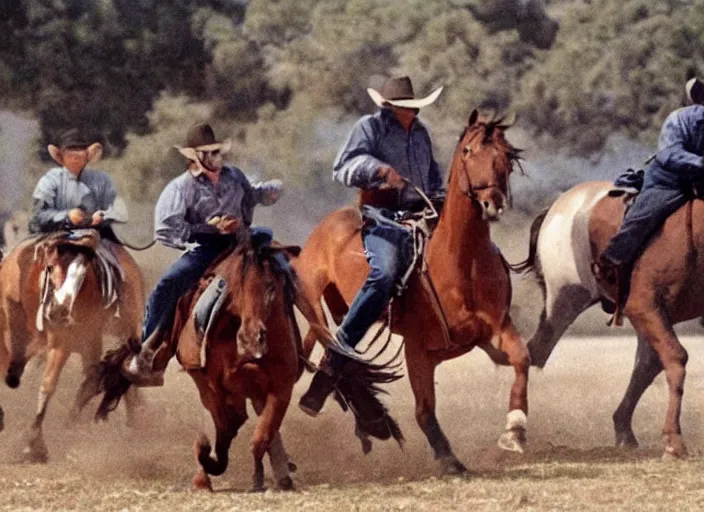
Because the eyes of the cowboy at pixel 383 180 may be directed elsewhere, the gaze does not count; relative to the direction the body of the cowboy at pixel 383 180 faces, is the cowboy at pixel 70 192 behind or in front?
behind

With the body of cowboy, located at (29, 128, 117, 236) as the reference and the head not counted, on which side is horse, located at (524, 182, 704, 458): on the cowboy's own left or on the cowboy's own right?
on the cowboy's own left

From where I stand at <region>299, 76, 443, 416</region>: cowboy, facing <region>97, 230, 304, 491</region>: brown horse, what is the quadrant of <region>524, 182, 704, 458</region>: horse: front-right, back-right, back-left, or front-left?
back-left

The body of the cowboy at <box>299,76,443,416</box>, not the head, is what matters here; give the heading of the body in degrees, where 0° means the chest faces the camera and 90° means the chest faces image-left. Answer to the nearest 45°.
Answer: approximately 315°

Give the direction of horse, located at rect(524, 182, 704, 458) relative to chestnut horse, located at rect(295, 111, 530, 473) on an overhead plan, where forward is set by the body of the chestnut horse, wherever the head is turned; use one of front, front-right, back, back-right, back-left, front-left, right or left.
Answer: left

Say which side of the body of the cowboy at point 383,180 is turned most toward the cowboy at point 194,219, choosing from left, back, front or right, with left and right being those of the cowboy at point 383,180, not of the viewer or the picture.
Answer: right

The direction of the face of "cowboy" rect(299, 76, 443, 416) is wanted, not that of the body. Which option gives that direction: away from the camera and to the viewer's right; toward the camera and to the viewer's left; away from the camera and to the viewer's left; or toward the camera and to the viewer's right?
toward the camera and to the viewer's right

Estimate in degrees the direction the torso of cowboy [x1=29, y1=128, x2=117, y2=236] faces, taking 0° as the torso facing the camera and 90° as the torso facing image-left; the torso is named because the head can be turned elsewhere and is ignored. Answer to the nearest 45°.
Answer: approximately 0°

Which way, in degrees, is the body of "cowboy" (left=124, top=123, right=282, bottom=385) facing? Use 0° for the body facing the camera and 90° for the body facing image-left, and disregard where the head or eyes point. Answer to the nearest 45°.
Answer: approximately 315°

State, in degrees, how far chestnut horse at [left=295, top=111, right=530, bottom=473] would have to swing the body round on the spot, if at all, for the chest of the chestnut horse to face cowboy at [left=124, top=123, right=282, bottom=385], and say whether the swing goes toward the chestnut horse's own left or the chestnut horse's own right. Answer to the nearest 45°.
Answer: approximately 135° to the chestnut horse's own right

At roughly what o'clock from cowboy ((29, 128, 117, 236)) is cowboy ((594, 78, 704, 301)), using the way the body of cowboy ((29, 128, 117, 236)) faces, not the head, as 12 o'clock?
cowboy ((594, 78, 704, 301)) is roughly at 10 o'clock from cowboy ((29, 128, 117, 236)).

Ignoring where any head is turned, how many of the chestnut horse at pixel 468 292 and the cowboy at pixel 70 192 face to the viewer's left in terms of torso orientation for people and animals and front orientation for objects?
0
